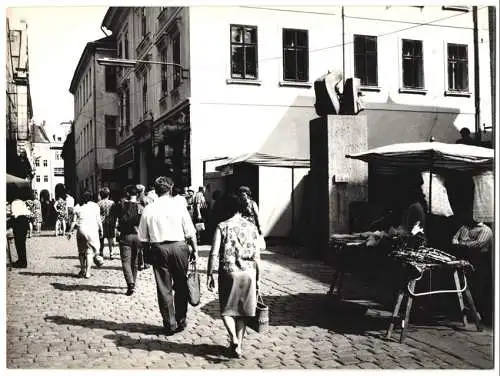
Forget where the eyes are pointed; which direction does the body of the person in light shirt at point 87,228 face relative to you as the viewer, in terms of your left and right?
facing away from the viewer

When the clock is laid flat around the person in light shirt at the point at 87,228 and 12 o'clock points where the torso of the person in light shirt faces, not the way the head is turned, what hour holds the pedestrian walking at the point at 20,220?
The pedestrian walking is roughly at 10 o'clock from the person in light shirt.

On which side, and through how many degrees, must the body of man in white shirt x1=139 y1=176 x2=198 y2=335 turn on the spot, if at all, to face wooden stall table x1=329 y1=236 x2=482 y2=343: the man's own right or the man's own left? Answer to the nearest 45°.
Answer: approximately 90° to the man's own right

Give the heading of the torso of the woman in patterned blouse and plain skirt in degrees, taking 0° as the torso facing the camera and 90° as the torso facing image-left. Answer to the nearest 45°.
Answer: approximately 180°

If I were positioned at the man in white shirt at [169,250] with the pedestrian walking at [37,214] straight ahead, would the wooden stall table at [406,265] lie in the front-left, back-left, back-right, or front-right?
back-right

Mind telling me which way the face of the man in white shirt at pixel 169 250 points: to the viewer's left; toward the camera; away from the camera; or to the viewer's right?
away from the camera

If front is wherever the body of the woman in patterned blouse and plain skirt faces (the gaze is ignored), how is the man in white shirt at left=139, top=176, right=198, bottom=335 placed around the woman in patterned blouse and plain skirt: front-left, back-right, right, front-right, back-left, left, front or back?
front-left

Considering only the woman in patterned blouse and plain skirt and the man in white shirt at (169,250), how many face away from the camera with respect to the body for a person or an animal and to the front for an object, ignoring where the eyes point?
2

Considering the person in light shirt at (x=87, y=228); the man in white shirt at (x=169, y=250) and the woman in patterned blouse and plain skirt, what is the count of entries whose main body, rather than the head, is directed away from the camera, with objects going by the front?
3

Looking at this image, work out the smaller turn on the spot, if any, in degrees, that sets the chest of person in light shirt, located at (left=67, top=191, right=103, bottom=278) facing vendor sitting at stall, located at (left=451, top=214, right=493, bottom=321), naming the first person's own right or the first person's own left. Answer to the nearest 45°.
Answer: approximately 135° to the first person's own right

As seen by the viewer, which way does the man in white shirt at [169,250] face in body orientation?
away from the camera

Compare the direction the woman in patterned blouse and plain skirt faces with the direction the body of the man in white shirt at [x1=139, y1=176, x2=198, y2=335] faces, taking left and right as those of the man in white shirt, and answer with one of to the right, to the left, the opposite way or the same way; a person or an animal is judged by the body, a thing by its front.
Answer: the same way

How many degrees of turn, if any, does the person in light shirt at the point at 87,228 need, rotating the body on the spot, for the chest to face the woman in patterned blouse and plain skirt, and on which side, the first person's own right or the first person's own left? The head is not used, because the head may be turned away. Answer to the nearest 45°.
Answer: approximately 180°

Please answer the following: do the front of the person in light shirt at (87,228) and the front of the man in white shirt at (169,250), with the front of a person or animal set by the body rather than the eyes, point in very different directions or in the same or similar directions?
same or similar directions

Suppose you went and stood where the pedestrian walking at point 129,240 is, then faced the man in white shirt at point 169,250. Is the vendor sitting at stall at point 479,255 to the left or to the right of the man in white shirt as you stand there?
left

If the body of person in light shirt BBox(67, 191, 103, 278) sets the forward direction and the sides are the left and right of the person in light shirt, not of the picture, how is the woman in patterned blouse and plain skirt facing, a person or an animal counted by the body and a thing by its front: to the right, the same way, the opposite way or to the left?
the same way

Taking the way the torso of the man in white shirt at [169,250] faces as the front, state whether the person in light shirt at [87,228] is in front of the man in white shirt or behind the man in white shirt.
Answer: in front

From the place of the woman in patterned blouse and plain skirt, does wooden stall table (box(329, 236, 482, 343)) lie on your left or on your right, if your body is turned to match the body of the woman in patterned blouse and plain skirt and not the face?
on your right
